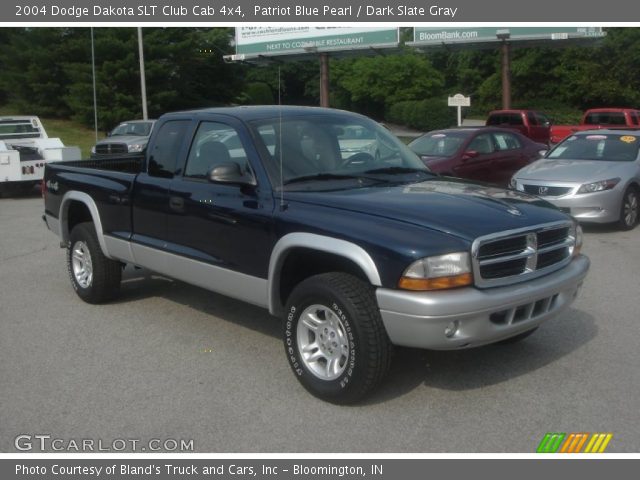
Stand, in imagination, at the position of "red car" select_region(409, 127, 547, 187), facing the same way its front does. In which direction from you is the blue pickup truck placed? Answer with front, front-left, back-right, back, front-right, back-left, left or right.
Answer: front-left

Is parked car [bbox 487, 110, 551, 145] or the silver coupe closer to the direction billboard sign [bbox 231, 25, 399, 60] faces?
the silver coupe

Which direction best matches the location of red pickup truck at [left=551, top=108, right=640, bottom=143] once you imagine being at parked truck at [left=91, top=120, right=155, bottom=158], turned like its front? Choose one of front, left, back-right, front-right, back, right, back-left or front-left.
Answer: back-left

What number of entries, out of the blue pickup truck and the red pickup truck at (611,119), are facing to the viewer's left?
0

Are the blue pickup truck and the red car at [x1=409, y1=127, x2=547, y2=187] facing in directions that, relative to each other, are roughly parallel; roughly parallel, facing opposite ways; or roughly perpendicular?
roughly perpendicular

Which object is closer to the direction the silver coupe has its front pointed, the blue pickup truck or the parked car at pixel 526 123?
the blue pickup truck

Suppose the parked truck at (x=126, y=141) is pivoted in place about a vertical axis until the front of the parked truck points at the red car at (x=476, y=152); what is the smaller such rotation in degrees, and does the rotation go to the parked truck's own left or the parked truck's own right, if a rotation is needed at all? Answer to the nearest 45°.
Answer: approximately 90° to the parked truck's own left

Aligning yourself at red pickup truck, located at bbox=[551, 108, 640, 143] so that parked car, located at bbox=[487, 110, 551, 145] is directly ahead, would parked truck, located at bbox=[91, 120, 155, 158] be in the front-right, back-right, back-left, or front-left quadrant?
front-left

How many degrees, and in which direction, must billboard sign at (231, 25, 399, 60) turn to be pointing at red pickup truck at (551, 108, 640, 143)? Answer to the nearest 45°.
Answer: approximately 90° to its left

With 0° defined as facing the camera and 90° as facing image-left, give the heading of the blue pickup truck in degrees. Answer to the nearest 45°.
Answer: approximately 315°

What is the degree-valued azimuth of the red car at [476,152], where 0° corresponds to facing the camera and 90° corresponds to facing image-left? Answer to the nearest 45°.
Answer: approximately 45°

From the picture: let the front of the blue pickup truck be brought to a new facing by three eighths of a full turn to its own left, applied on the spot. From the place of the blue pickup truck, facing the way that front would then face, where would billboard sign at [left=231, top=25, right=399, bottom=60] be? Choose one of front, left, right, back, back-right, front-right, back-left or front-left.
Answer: front

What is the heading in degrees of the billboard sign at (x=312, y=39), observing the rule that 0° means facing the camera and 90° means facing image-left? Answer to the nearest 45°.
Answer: approximately 45°

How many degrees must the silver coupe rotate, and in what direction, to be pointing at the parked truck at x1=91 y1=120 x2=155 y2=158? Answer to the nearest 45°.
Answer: approximately 90° to its right
